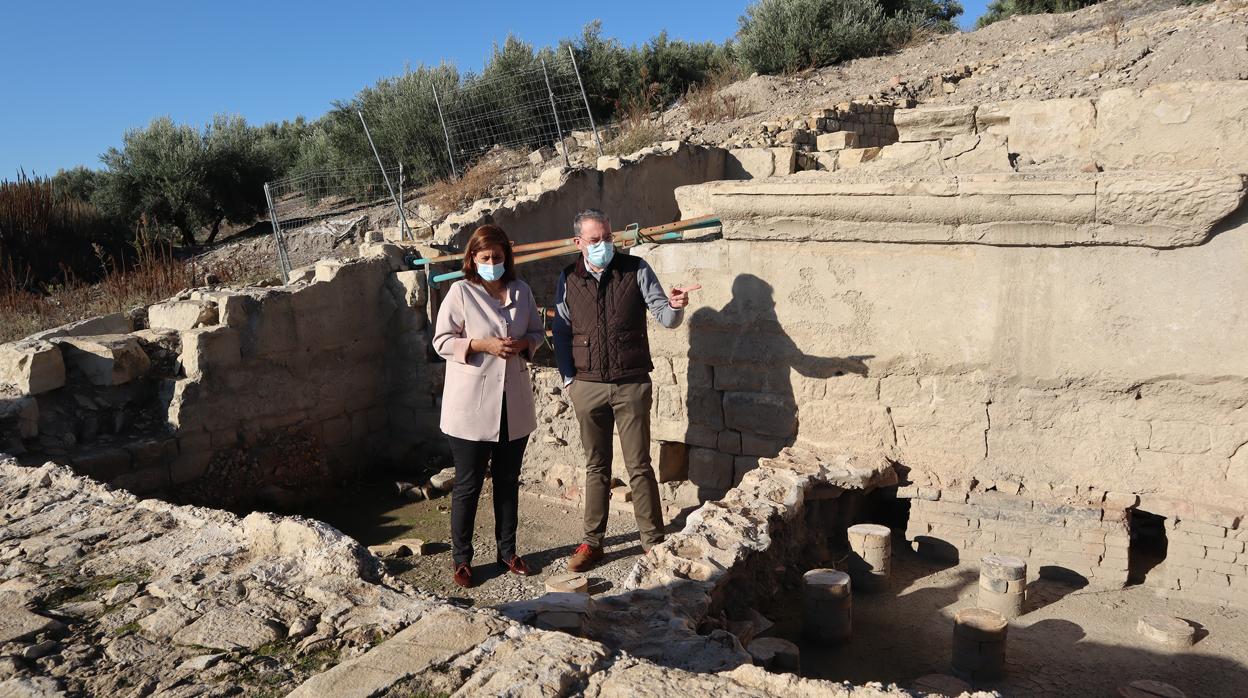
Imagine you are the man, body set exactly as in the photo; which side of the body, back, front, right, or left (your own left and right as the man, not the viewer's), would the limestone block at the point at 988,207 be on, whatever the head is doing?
left

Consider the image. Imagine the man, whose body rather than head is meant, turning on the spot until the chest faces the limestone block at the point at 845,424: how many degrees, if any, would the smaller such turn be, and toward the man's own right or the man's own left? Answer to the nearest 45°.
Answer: approximately 90° to the man's own left

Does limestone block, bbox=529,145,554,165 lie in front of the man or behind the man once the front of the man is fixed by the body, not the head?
behind

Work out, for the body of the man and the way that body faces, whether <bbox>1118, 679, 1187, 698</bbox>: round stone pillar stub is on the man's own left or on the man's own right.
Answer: on the man's own left

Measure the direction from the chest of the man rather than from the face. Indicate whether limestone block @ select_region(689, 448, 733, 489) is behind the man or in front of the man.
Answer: behind

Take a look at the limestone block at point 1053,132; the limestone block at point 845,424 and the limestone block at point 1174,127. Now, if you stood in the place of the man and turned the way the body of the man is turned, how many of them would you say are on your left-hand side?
3

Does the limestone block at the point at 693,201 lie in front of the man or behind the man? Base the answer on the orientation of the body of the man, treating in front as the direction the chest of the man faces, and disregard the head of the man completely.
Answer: behind

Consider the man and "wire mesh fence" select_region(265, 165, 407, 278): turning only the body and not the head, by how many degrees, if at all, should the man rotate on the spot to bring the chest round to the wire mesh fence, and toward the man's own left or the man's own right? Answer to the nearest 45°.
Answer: approximately 135° to the man's own right

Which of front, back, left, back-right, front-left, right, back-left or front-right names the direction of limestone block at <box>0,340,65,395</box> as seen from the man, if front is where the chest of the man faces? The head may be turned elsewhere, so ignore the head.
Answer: right

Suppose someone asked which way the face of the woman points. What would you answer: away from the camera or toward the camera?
toward the camera

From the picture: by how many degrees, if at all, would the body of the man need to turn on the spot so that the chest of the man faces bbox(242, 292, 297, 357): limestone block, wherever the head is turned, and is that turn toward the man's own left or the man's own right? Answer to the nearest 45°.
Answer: approximately 135° to the man's own right

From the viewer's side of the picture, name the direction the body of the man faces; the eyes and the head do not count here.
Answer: toward the camera

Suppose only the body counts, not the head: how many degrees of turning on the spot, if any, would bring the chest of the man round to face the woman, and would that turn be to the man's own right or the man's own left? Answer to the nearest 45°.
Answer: approximately 45° to the man's own right

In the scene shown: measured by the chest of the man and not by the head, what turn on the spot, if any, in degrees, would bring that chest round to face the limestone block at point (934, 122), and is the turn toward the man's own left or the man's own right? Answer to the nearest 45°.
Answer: approximately 135° to the man's own left

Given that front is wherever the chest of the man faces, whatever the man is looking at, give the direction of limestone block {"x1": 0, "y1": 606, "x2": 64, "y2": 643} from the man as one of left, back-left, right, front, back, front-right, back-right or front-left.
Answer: front-right

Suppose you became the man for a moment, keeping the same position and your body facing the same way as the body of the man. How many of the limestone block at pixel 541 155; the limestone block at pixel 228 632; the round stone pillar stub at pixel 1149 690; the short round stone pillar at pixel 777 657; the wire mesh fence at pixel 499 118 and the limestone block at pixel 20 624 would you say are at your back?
2

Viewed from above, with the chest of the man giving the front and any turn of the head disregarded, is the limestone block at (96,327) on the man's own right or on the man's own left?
on the man's own right

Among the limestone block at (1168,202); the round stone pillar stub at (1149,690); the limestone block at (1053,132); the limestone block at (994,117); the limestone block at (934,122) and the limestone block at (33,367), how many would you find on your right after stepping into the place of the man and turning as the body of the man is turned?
1
